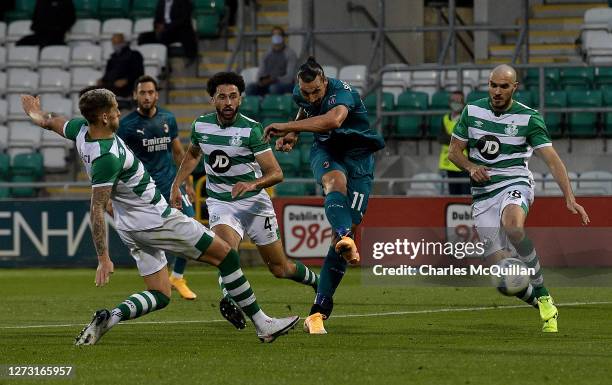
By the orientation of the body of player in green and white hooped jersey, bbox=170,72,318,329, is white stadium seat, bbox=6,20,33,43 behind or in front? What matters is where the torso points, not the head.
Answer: behind

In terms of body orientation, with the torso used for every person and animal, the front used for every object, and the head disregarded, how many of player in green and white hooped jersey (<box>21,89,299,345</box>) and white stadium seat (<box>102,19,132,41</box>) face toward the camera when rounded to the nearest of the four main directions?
1

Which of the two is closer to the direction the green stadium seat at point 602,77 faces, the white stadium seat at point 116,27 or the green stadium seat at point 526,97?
the green stadium seat

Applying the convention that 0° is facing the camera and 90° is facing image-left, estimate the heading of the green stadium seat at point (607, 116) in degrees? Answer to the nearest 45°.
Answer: approximately 0°

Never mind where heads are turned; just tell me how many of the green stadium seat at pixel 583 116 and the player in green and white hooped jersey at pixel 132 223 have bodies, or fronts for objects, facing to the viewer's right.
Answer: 1

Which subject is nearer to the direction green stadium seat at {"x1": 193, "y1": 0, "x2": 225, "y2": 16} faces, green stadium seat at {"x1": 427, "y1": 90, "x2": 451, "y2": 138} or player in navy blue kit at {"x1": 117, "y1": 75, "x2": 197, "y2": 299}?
the player in navy blue kit

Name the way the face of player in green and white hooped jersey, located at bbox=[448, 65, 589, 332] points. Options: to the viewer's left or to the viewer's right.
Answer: to the viewer's left

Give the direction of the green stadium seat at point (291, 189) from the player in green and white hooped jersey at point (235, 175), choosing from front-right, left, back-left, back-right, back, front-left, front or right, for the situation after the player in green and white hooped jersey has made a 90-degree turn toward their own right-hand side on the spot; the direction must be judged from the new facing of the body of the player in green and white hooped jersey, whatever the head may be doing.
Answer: right

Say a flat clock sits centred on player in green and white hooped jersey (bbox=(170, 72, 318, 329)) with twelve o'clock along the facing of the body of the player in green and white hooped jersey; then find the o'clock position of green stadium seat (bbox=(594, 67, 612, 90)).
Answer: The green stadium seat is roughly at 7 o'clock from the player in green and white hooped jersey.

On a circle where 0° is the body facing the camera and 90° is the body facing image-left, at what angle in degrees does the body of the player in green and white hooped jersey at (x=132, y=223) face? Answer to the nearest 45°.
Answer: approximately 270°
